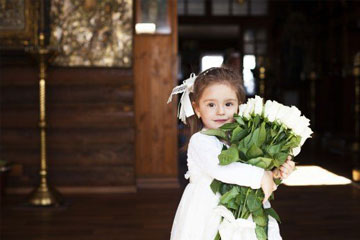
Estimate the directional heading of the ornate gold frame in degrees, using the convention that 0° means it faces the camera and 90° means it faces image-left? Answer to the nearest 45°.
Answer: approximately 0°

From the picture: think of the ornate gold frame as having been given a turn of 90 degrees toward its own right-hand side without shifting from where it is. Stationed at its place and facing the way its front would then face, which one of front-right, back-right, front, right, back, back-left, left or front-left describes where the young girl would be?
left

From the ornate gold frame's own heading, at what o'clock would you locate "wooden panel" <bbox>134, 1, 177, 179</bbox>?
The wooden panel is roughly at 9 o'clock from the ornate gold frame.

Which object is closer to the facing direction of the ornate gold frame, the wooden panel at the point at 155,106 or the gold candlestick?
the gold candlestick
